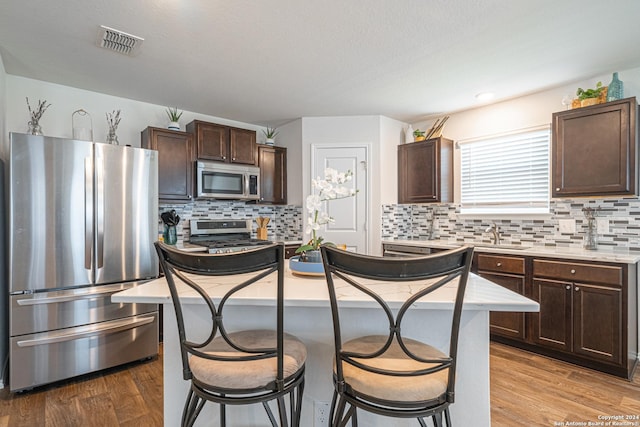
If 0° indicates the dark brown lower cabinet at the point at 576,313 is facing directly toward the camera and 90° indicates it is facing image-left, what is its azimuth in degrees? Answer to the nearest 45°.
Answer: approximately 45°

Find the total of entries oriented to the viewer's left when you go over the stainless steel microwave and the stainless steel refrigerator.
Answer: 0

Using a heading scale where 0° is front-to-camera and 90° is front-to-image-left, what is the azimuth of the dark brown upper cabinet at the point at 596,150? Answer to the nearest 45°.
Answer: approximately 45°

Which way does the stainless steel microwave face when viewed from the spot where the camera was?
facing the viewer and to the right of the viewer

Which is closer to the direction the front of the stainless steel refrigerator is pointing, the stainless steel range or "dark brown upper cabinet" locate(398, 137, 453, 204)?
the dark brown upper cabinet

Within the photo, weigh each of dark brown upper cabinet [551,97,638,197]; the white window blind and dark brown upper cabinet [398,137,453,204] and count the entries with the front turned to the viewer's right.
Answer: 0

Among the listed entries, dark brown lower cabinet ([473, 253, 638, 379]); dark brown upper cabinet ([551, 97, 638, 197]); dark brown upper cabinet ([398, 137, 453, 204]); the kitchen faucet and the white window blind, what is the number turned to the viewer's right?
0

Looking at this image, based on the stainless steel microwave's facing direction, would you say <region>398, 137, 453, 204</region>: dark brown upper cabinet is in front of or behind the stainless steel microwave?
in front

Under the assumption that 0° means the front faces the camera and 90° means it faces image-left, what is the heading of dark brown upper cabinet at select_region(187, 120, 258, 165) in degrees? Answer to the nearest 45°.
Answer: approximately 315°

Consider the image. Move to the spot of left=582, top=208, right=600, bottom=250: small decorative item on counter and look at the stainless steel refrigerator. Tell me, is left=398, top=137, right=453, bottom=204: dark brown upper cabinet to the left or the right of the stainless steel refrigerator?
right

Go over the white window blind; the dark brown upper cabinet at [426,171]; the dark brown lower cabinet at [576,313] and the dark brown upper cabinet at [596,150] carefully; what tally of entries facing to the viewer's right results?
0

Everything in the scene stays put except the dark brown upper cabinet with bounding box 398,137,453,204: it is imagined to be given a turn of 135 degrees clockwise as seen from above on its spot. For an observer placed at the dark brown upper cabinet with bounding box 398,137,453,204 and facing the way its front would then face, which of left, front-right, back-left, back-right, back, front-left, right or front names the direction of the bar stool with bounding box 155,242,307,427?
back
